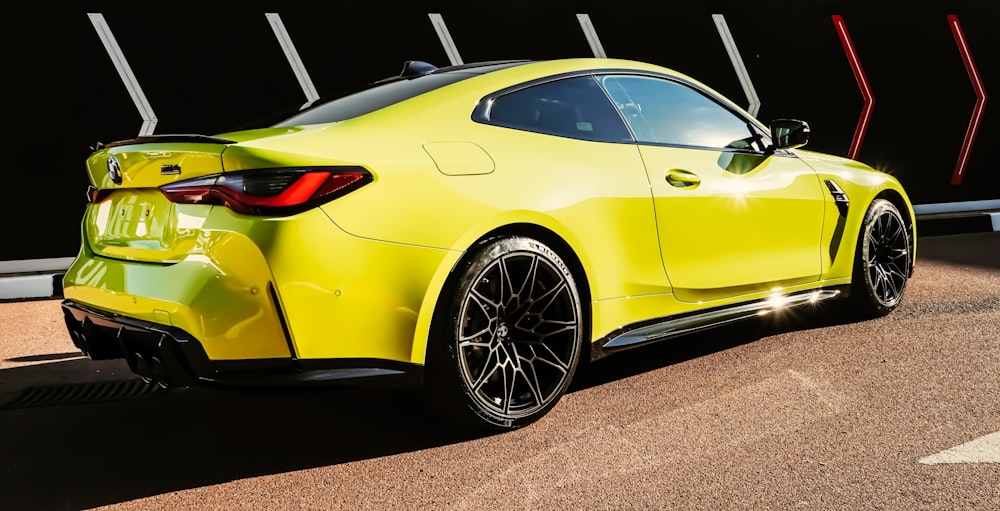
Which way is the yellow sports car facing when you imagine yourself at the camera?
facing away from the viewer and to the right of the viewer
